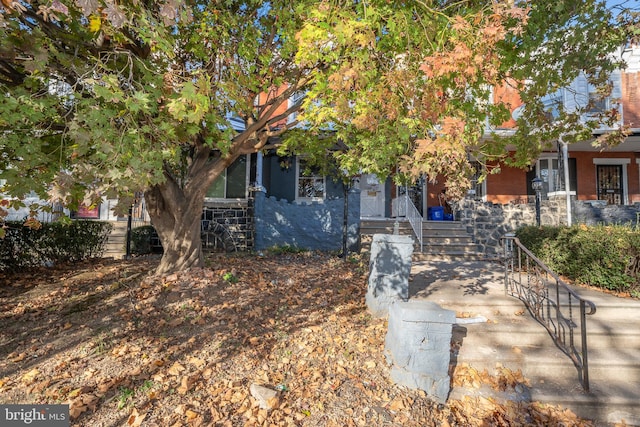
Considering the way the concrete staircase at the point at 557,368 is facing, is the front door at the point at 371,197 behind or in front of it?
behind

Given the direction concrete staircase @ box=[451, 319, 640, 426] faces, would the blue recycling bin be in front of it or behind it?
behind

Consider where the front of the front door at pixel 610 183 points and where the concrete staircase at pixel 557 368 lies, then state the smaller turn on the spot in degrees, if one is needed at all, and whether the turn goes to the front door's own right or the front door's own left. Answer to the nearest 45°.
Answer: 0° — it already faces it

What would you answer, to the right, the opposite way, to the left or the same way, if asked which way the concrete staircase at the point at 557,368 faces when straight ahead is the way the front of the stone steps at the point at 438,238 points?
the same way

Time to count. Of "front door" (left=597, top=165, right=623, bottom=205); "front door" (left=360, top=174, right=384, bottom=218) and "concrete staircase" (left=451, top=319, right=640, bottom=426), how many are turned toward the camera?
3

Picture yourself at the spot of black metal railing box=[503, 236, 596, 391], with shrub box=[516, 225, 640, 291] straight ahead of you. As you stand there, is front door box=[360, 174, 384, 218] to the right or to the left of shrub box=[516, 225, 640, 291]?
left

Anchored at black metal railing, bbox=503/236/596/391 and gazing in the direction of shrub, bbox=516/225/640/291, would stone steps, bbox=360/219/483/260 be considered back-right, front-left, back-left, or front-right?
front-left

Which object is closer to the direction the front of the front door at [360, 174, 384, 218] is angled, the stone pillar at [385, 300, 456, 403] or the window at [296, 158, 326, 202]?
the stone pillar

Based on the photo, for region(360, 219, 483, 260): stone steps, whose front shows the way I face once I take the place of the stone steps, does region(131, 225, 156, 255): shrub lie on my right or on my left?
on my right

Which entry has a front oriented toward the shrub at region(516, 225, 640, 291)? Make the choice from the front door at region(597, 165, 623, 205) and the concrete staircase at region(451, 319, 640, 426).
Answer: the front door

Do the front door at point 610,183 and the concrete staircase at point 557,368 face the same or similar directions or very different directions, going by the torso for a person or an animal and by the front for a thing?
same or similar directions

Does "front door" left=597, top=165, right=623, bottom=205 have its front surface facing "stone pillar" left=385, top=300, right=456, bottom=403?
yes

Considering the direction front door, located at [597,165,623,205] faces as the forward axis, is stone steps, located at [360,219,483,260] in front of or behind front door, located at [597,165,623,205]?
in front

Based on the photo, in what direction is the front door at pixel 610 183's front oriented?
toward the camera

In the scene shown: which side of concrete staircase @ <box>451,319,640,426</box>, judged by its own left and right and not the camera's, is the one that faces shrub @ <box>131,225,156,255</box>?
right

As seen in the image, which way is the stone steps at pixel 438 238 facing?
toward the camera

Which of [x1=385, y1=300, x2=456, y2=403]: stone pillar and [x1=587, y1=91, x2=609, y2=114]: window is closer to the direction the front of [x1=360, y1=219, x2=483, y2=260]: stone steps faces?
the stone pillar

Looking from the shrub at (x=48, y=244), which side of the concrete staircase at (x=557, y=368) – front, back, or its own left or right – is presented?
right
